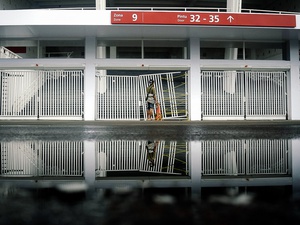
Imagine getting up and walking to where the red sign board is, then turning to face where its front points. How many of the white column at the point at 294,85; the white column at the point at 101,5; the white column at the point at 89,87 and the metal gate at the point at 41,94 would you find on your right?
3

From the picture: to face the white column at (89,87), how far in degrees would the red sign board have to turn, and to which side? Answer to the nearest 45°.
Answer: approximately 90° to its right

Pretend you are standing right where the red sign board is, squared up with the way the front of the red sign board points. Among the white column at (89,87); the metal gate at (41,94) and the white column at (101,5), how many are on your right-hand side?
3

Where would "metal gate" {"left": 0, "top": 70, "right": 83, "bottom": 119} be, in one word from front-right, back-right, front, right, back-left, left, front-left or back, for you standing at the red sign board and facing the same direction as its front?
right

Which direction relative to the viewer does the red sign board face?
toward the camera

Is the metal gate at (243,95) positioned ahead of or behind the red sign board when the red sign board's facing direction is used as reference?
behind

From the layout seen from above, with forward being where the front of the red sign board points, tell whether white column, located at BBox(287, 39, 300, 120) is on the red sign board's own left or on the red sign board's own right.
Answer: on the red sign board's own left
